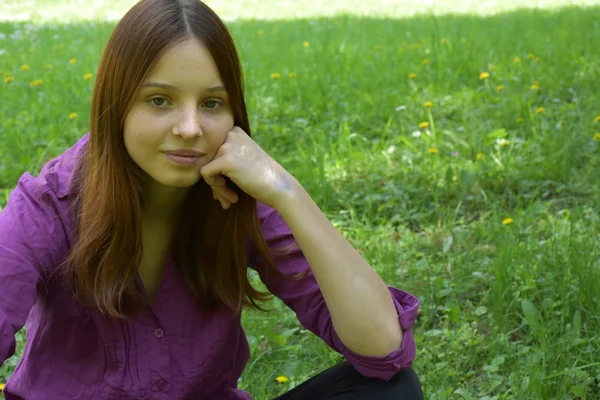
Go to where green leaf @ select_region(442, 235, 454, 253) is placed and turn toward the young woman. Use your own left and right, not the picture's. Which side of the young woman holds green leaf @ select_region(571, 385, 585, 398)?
left

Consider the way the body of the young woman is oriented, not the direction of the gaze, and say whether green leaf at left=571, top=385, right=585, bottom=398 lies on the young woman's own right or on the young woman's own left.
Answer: on the young woman's own left

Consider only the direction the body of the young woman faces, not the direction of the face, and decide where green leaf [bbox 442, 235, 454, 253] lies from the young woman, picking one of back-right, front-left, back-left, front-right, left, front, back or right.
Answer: back-left

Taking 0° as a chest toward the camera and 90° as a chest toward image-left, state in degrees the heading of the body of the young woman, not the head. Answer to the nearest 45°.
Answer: approximately 0°

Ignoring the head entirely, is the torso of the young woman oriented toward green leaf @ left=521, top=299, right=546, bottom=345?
no

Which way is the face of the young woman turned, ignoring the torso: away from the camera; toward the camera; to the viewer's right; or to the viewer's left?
toward the camera

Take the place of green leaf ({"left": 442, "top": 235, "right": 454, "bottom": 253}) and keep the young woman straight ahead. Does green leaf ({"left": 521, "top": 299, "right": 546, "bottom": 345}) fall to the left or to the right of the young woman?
left

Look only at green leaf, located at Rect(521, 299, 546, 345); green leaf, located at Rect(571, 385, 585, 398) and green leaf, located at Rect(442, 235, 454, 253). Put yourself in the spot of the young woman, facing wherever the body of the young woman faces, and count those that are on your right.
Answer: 0
